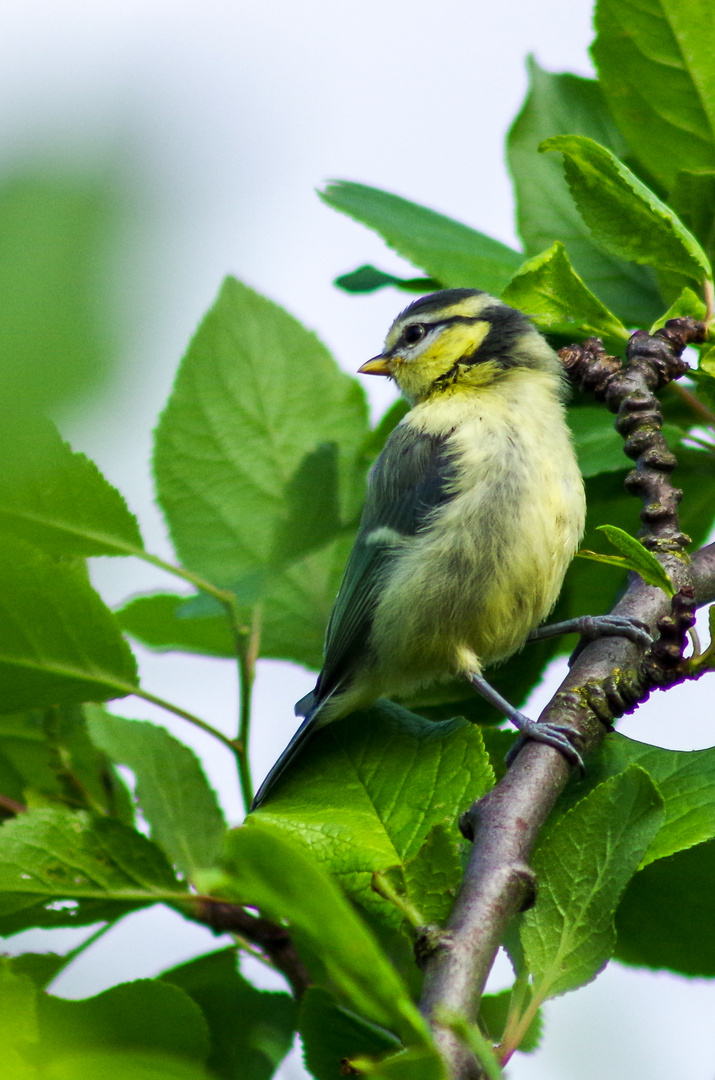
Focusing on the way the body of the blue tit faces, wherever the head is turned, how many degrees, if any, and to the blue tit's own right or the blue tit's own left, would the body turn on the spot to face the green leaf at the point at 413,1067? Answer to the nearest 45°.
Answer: approximately 45° to the blue tit's own right

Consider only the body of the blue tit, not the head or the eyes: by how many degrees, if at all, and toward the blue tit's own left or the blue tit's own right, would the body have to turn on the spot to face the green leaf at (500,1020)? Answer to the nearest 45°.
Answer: approximately 45° to the blue tit's own right

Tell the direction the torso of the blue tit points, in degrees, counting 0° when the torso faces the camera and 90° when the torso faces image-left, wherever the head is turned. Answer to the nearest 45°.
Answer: approximately 315°
